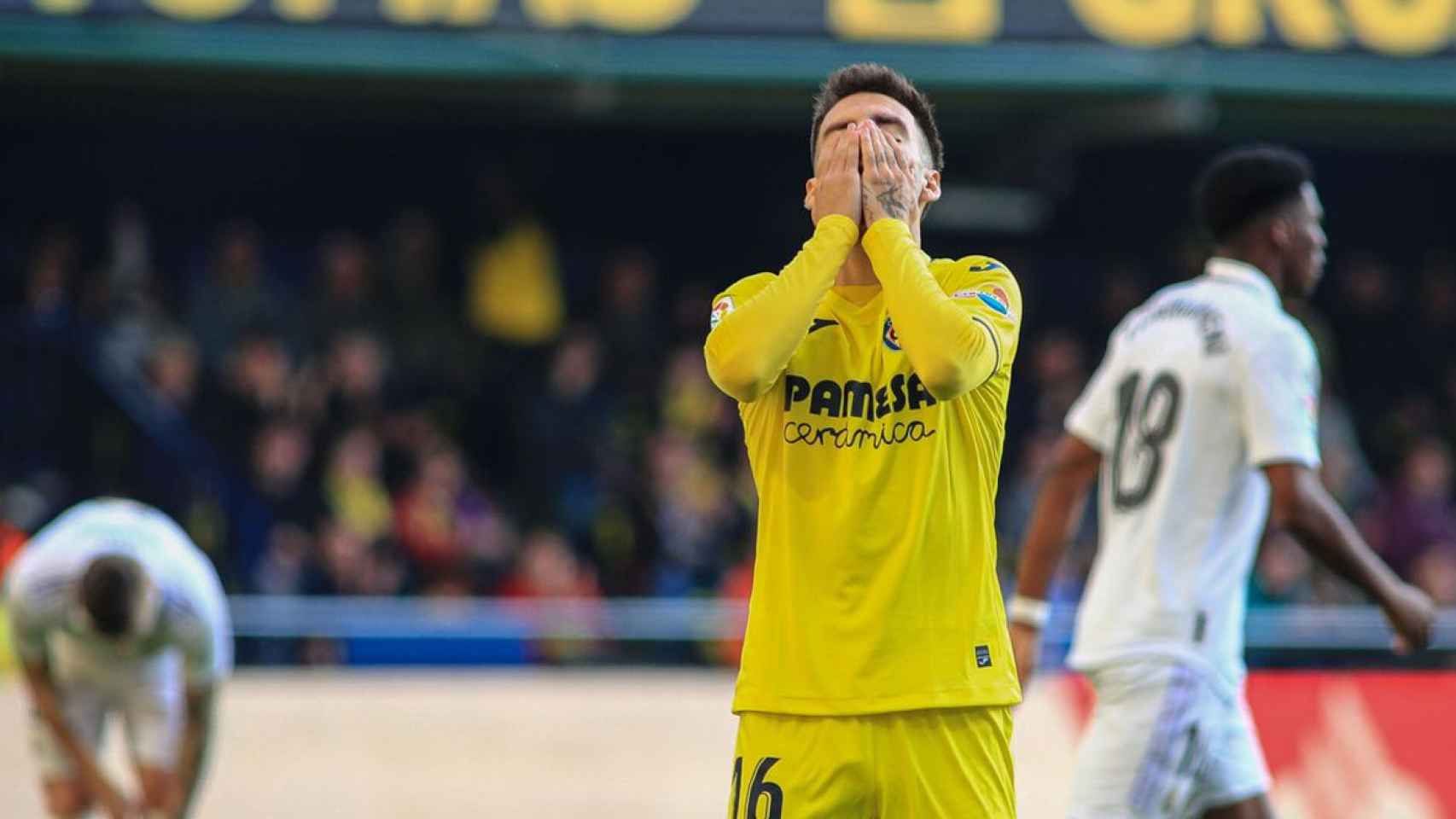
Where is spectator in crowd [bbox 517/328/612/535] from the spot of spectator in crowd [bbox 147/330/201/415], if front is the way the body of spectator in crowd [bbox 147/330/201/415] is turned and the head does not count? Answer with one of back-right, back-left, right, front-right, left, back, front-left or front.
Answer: left

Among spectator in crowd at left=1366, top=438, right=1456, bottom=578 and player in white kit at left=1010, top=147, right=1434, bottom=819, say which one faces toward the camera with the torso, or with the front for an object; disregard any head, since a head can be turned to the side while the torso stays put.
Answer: the spectator in crowd

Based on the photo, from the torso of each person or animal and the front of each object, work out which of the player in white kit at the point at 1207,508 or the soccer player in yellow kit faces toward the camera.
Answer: the soccer player in yellow kit

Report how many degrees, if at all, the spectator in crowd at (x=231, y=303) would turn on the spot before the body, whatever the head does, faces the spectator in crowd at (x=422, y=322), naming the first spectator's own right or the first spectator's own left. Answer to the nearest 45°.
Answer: approximately 90° to the first spectator's own left

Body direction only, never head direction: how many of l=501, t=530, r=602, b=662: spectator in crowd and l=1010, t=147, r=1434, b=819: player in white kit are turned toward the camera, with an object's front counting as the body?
1

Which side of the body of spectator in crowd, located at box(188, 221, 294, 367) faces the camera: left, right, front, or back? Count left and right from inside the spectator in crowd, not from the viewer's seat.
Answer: front

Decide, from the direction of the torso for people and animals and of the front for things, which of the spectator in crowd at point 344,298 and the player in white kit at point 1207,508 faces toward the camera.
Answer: the spectator in crowd

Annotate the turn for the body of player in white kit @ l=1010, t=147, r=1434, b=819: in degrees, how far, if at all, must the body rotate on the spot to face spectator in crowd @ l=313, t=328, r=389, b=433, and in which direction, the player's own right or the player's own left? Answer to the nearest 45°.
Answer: approximately 90° to the player's own left

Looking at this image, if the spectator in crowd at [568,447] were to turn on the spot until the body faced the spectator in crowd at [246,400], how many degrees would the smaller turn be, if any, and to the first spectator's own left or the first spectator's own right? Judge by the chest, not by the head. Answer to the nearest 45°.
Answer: approximately 90° to the first spectator's own right

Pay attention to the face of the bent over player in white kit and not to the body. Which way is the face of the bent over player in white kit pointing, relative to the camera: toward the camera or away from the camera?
toward the camera

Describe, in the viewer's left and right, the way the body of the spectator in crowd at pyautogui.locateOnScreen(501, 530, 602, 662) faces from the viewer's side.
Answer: facing the viewer

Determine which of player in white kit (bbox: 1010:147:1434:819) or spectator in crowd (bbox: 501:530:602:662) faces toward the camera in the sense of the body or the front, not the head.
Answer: the spectator in crowd

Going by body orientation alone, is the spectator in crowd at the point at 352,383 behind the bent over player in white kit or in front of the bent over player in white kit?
behind

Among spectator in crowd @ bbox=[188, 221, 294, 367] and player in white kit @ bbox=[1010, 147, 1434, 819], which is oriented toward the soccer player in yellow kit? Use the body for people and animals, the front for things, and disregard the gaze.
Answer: the spectator in crowd

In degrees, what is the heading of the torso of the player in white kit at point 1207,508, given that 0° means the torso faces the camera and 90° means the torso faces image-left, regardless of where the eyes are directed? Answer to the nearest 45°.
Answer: approximately 225°

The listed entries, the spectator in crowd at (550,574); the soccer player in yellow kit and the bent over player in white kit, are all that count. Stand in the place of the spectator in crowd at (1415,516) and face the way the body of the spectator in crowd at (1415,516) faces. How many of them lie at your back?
0

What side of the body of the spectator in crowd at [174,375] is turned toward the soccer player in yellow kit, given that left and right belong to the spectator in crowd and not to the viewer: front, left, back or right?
front

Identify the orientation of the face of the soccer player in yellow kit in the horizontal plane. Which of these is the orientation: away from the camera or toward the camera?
toward the camera

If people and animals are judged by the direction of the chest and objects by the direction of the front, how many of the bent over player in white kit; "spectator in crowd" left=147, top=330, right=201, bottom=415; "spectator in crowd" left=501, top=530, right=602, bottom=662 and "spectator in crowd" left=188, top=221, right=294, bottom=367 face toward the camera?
4

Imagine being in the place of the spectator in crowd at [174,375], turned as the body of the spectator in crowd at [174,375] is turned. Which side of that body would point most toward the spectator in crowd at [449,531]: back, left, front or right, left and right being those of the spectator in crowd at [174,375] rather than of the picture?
left
